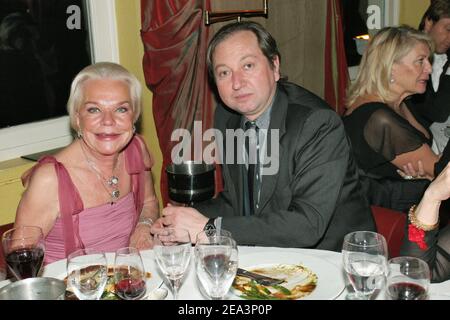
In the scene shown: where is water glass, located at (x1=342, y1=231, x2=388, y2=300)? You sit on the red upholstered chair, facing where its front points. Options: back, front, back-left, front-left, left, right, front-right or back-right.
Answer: front-left

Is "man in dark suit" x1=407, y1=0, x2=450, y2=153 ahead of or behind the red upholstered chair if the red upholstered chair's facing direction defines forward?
behind

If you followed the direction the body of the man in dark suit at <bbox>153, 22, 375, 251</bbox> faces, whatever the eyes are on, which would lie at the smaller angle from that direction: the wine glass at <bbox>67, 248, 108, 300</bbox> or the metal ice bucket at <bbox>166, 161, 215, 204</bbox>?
the wine glass

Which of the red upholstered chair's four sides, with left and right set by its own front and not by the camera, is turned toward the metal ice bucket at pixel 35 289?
front

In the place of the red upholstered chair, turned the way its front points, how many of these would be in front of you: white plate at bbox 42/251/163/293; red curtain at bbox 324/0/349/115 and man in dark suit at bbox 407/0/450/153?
1

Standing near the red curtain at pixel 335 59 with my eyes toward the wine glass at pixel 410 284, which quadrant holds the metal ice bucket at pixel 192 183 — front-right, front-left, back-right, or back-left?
front-right

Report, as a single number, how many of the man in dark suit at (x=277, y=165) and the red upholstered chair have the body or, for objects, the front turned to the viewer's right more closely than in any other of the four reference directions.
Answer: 0

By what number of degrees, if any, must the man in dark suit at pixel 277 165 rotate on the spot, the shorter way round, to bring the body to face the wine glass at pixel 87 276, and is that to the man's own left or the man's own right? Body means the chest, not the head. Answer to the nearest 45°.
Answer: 0° — they already face it

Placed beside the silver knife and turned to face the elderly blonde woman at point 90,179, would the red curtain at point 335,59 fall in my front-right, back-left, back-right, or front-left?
front-right

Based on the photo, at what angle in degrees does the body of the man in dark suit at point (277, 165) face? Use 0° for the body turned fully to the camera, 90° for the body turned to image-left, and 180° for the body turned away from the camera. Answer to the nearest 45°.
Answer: approximately 45°

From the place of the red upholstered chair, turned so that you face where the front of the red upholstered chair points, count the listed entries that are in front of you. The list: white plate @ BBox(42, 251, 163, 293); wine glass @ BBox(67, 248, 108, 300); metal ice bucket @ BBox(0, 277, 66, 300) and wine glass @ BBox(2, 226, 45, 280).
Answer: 4

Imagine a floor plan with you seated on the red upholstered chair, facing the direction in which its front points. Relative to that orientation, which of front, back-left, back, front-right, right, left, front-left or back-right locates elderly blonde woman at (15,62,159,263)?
front-right

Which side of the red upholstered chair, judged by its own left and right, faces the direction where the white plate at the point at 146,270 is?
front

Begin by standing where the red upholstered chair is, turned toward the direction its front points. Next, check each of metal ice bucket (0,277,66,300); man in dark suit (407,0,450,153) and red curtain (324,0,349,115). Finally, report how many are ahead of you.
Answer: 1
